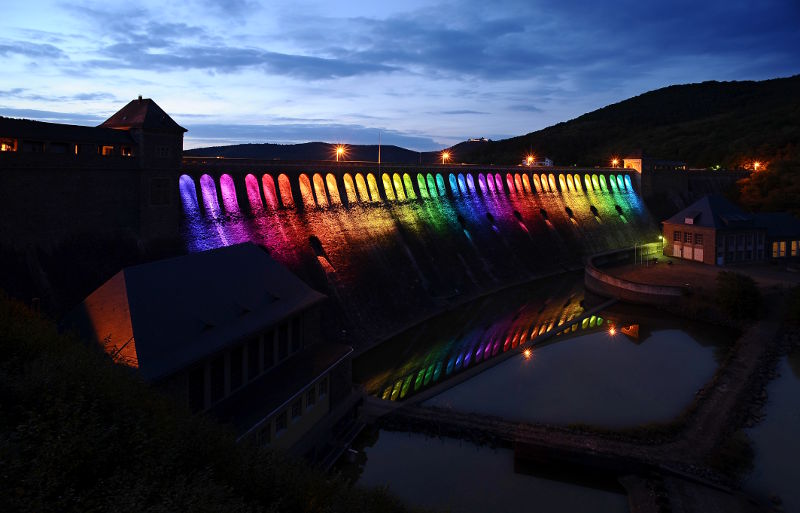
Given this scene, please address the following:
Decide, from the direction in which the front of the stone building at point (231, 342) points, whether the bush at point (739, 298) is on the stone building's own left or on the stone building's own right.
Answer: on the stone building's own left

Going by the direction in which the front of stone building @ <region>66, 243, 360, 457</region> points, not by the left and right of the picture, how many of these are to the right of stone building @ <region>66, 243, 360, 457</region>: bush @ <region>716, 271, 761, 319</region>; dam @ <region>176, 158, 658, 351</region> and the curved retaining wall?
0

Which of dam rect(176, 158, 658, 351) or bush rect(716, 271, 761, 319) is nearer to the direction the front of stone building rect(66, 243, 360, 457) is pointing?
the bush

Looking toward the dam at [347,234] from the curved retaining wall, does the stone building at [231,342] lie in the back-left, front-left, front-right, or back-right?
front-left

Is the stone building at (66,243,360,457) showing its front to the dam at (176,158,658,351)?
no

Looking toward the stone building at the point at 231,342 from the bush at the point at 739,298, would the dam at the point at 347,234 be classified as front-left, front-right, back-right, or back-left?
front-right

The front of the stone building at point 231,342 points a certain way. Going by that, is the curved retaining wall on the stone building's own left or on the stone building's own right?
on the stone building's own left

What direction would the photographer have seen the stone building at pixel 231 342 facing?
facing the viewer and to the right of the viewer

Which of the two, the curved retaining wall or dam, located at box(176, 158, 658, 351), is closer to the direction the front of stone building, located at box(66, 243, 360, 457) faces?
the curved retaining wall
